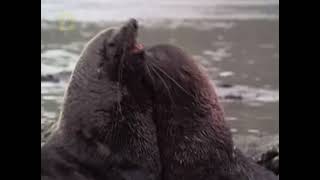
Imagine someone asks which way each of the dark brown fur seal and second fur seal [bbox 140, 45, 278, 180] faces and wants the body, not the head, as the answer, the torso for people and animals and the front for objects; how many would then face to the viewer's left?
1

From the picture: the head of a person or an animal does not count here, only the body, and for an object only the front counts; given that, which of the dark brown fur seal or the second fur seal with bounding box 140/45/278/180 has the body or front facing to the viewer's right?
the dark brown fur seal

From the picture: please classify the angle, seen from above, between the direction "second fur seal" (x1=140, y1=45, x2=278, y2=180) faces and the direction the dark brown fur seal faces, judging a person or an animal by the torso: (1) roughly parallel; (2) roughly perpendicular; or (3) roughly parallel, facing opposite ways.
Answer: roughly parallel, facing opposite ways

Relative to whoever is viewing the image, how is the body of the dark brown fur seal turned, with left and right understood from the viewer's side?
facing to the right of the viewer

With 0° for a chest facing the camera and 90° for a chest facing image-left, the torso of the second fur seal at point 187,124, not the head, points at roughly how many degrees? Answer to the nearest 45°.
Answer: approximately 90°
